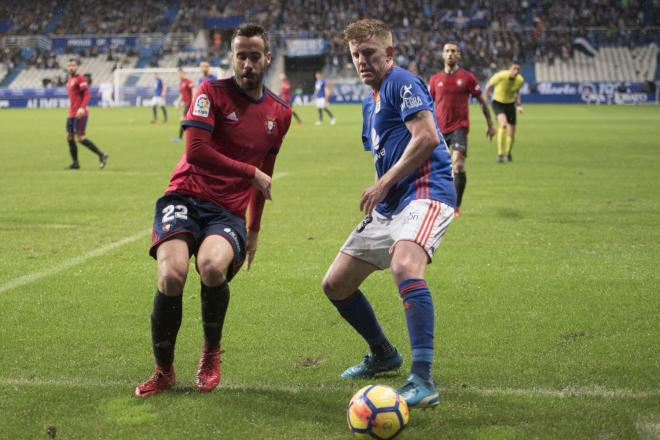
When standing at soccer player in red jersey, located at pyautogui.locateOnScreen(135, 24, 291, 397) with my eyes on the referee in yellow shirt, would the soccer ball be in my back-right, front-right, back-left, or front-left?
back-right

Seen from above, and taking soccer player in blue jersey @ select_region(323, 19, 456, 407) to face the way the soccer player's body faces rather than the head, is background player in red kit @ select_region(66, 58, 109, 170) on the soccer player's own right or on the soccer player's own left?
on the soccer player's own right

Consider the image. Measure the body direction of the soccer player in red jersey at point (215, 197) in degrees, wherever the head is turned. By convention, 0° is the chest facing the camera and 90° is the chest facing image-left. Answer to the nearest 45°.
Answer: approximately 0°

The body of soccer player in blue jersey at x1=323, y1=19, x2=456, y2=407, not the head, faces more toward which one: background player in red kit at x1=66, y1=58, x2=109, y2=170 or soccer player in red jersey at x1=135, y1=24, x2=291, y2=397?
the soccer player in red jersey

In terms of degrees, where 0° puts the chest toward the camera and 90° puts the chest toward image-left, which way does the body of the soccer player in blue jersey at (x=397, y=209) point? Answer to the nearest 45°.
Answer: approximately 45°

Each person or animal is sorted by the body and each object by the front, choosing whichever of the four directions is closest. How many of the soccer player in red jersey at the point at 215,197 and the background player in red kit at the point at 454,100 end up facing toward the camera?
2

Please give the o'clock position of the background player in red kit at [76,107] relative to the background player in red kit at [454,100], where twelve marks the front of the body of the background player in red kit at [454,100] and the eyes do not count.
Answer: the background player in red kit at [76,107] is roughly at 4 o'clock from the background player in red kit at [454,100].

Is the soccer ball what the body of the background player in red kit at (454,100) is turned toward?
yes

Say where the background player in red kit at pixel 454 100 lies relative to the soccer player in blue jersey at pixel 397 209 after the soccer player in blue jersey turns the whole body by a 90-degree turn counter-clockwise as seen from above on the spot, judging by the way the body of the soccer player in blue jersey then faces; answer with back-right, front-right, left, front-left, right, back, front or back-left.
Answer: back-left

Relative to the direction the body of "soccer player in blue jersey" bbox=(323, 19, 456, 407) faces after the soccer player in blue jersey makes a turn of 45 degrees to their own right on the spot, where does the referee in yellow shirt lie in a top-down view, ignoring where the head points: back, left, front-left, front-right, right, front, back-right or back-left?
right
